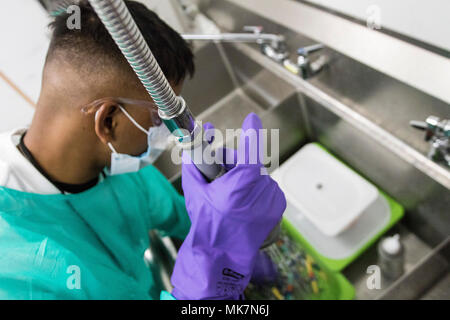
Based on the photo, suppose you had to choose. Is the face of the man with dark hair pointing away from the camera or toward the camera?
away from the camera

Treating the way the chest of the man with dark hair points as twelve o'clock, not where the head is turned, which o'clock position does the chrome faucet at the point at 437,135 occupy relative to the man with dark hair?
The chrome faucet is roughly at 2 o'clock from the man with dark hair.

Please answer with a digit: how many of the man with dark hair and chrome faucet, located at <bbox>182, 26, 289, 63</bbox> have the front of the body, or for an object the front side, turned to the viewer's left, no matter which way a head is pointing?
1

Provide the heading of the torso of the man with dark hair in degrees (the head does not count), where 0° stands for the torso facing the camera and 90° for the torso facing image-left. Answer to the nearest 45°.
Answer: approximately 225°

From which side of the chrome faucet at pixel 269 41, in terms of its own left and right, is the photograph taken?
left

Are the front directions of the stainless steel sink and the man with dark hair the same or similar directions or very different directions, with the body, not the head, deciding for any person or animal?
very different directions
